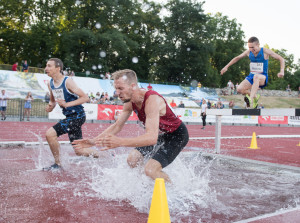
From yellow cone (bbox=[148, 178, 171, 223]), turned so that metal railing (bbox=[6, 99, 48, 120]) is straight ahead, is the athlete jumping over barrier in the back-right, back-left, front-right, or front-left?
front-right

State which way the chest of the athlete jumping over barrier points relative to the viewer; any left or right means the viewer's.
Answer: facing the viewer and to the left of the viewer

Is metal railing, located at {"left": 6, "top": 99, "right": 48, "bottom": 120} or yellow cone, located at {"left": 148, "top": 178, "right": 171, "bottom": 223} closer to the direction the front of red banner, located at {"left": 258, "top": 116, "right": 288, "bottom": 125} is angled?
the yellow cone

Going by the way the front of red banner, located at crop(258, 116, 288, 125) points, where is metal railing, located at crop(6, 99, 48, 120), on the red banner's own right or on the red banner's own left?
on the red banner's own right

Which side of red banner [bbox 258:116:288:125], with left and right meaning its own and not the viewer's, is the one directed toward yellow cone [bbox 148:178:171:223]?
front

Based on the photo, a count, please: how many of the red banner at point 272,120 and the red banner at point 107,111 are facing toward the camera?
2

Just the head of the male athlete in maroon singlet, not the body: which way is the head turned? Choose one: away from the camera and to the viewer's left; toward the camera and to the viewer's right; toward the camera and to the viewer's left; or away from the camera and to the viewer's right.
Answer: toward the camera and to the viewer's left

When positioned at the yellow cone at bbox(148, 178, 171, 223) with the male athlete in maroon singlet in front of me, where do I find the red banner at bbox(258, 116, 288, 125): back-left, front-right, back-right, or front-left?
front-right

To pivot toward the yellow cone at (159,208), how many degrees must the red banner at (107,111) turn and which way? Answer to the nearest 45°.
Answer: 0° — it already faces it

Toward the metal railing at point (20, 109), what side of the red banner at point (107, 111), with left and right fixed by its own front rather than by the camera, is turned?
right

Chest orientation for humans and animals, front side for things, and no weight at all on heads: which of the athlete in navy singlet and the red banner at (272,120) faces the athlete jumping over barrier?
the red banner

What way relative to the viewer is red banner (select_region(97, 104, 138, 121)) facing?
toward the camera

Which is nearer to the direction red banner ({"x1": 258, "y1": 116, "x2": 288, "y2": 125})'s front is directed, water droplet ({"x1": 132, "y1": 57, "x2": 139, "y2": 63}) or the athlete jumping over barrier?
the athlete jumping over barrier
